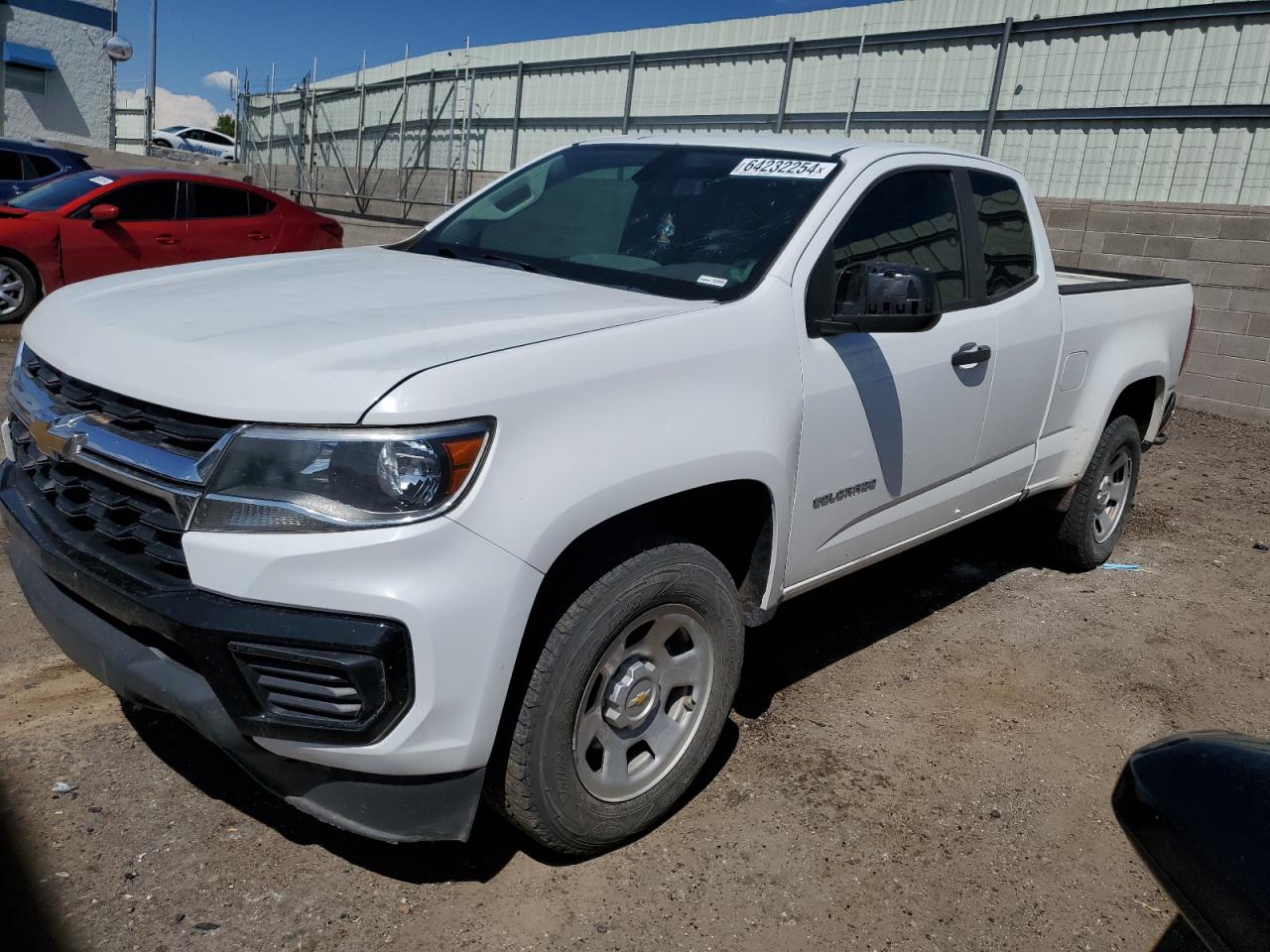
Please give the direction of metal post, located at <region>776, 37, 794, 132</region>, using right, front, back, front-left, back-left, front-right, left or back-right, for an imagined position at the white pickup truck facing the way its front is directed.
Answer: back-right

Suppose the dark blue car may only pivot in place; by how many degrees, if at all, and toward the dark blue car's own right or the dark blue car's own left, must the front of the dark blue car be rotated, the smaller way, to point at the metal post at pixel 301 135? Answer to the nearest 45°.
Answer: approximately 135° to the dark blue car's own right

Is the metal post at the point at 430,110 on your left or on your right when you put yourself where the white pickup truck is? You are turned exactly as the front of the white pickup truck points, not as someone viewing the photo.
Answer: on your right

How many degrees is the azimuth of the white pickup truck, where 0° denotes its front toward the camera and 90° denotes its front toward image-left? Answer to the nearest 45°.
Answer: approximately 45°

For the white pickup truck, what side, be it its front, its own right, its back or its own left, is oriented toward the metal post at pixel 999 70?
back

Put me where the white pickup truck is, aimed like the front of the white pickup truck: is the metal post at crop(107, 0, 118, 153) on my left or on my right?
on my right

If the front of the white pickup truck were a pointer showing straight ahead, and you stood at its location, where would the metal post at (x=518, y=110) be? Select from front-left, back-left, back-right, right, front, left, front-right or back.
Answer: back-right

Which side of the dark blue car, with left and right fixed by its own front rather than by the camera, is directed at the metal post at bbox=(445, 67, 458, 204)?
back

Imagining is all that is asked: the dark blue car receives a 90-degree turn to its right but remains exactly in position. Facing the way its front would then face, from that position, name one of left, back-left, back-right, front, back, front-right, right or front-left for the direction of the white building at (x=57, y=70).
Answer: front

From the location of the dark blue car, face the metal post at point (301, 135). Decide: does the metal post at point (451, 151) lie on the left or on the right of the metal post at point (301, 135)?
right

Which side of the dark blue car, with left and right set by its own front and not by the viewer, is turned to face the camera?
left

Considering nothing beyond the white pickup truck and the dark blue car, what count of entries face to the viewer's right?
0

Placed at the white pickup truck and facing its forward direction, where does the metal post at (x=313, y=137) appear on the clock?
The metal post is roughly at 4 o'clock from the white pickup truck.
